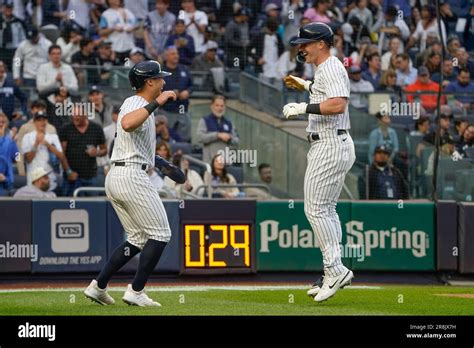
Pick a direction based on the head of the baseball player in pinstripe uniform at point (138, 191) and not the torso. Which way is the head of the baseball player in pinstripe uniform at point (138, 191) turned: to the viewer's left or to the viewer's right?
to the viewer's right

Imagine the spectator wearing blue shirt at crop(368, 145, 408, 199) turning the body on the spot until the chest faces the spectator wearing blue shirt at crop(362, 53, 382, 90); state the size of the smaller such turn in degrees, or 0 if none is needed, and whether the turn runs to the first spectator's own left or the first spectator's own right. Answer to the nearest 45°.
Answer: approximately 180°

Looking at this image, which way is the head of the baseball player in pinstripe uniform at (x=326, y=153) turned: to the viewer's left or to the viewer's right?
to the viewer's left

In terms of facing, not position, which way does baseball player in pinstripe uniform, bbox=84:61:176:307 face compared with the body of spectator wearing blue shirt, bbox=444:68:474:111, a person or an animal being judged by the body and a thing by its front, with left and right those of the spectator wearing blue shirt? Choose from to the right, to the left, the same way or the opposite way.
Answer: to the left

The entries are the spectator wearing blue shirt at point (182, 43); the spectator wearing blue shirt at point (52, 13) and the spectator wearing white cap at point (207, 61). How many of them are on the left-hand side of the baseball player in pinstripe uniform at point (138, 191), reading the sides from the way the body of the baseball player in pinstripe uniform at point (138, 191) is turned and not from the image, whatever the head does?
3

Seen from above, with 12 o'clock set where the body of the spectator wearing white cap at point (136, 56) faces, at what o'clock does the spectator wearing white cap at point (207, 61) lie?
the spectator wearing white cap at point (207, 61) is roughly at 9 o'clock from the spectator wearing white cap at point (136, 56).

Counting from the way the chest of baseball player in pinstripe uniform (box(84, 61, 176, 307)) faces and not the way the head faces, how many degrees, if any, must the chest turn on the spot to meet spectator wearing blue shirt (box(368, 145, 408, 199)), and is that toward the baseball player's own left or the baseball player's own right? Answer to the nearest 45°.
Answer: approximately 45° to the baseball player's own left

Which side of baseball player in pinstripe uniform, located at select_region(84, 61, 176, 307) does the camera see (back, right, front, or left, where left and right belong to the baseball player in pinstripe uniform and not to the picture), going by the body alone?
right

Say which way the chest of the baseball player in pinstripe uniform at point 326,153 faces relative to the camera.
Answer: to the viewer's left
